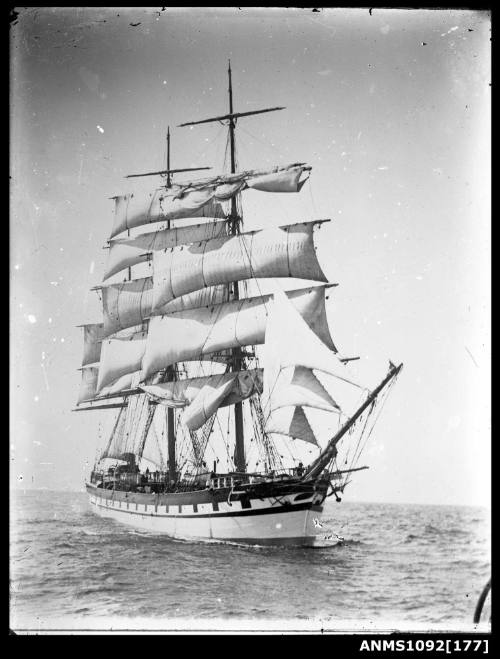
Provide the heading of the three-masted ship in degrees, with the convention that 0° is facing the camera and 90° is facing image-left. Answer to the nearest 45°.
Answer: approximately 315°
